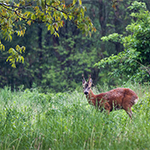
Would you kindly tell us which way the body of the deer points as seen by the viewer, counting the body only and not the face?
to the viewer's left
